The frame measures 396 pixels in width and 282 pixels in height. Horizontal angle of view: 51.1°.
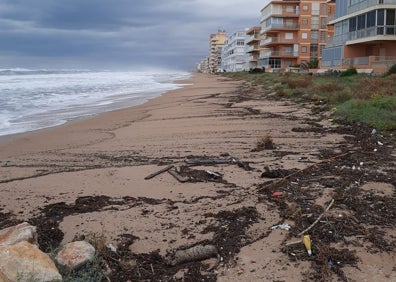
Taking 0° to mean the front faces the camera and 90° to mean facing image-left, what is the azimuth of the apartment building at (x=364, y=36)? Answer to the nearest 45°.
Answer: approximately 45°

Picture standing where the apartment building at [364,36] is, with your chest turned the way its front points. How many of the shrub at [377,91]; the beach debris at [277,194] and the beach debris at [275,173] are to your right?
0

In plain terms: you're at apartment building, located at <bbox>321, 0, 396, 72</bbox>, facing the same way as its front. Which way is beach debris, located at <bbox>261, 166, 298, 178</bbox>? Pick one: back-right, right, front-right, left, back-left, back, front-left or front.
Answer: front-left

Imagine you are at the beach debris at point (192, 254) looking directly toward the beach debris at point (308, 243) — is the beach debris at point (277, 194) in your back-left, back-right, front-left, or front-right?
front-left

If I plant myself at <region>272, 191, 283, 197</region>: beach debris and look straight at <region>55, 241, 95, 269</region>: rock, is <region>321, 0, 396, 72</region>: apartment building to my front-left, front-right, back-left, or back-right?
back-right

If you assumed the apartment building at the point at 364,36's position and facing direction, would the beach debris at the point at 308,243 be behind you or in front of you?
in front

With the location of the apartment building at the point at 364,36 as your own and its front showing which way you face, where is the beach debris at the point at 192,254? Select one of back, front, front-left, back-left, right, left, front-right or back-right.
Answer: front-left

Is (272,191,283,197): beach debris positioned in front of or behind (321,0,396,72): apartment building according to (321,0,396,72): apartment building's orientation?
in front

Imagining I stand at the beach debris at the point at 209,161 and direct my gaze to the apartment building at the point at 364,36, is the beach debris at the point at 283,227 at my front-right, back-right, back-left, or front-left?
back-right

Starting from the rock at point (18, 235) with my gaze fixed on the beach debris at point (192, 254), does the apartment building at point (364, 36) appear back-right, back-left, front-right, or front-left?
front-left

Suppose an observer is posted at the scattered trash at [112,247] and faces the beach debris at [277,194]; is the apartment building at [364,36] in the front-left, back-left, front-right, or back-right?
front-left

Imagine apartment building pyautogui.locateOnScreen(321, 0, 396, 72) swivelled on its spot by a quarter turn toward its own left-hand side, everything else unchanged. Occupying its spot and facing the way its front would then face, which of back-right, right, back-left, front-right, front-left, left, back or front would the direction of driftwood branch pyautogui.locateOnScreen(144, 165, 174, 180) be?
front-right

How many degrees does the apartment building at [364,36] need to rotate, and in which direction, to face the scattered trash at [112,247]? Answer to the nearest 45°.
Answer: approximately 45° to its left

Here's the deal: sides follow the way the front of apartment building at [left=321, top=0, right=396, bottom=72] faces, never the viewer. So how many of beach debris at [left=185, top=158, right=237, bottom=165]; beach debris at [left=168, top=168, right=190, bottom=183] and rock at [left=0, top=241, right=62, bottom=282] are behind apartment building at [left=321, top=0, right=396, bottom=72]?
0
